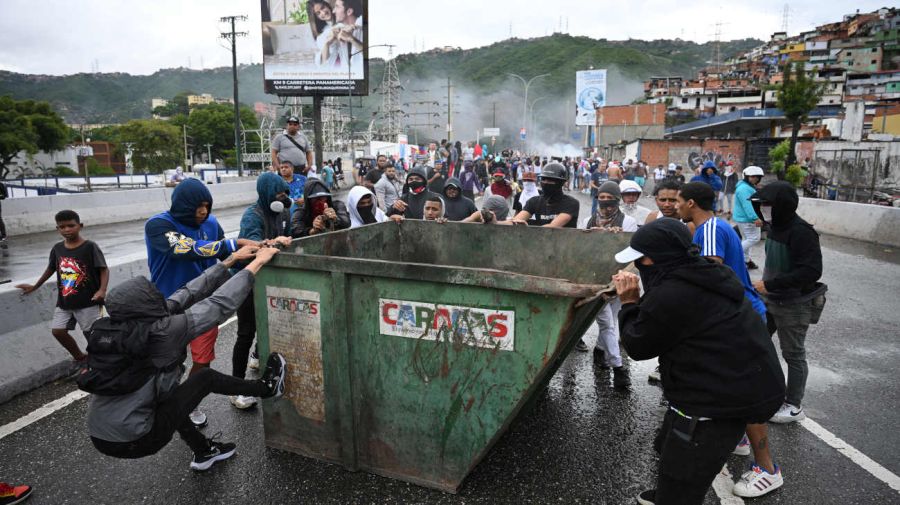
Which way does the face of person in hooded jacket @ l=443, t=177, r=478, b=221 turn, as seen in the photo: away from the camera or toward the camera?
toward the camera

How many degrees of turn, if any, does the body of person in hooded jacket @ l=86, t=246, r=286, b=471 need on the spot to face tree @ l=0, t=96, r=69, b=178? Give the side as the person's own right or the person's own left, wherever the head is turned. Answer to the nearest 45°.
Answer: approximately 90° to the person's own left

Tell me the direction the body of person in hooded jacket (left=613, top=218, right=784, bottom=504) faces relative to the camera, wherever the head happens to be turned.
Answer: to the viewer's left

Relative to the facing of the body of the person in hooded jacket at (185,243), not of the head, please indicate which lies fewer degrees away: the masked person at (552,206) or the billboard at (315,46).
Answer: the masked person

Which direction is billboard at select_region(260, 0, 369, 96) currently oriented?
toward the camera

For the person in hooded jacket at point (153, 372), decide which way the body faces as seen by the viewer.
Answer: to the viewer's right

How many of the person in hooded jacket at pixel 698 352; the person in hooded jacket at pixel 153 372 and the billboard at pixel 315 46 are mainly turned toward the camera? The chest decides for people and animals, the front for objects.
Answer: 1

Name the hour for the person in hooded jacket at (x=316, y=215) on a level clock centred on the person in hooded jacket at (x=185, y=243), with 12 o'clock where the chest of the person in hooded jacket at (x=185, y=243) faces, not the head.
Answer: the person in hooded jacket at (x=316, y=215) is roughly at 9 o'clock from the person in hooded jacket at (x=185, y=243).

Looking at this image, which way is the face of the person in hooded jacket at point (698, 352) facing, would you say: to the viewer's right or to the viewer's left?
to the viewer's left

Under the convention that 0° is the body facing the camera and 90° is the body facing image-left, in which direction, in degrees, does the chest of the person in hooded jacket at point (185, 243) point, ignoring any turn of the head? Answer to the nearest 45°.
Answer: approximately 315°

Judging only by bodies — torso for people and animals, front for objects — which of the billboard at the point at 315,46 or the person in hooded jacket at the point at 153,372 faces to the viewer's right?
the person in hooded jacket

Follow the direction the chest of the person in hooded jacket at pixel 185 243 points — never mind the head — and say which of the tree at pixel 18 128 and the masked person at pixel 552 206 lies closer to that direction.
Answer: the masked person

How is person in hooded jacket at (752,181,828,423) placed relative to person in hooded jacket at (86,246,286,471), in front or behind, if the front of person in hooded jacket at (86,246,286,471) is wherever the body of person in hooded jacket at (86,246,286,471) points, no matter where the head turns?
in front

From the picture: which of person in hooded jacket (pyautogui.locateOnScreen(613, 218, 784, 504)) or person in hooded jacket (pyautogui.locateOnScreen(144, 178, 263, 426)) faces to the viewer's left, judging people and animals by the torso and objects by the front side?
person in hooded jacket (pyautogui.locateOnScreen(613, 218, 784, 504))
